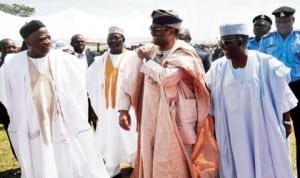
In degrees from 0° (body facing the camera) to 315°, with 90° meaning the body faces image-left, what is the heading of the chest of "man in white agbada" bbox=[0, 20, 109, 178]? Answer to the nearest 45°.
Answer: approximately 0°

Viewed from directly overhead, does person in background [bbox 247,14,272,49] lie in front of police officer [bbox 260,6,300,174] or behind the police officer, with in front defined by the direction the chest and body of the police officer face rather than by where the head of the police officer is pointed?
behind

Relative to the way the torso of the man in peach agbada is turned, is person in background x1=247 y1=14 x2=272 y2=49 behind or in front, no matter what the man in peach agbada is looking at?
behind

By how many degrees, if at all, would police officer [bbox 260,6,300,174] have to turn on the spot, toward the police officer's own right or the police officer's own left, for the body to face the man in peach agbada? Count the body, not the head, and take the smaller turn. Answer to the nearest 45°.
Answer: approximately 45° to the police officer's own right

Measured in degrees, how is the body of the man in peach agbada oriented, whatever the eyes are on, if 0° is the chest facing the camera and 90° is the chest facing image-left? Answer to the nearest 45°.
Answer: approximately 45°

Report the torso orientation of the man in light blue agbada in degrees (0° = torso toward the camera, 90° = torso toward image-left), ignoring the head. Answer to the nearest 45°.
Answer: approximately 45°

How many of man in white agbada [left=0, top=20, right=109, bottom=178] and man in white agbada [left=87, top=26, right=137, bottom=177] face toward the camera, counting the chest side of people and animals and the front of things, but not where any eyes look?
2
